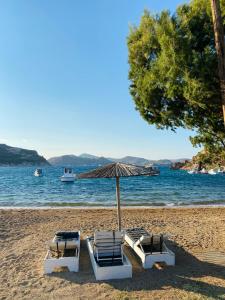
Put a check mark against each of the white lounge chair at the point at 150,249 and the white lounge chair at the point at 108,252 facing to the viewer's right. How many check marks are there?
0
